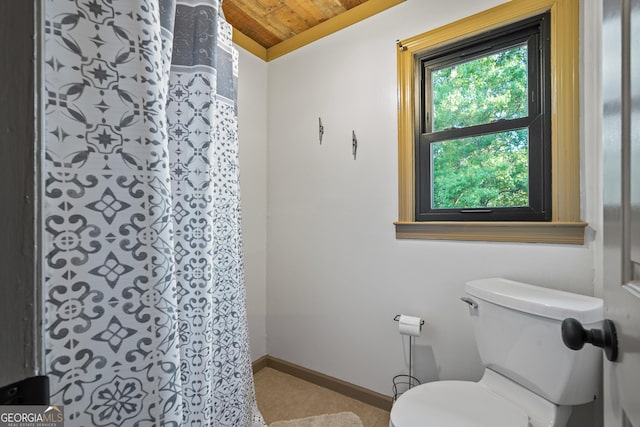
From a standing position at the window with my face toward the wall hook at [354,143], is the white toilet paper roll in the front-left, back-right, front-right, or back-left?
front-left

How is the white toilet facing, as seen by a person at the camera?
facing the viewer and to the left of the viewer

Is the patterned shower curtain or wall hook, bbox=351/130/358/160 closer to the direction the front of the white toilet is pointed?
the patterned shower curtain

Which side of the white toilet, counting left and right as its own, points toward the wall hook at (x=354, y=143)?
right

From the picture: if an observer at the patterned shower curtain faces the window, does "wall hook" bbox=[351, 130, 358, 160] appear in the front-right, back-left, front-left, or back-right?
front-left
